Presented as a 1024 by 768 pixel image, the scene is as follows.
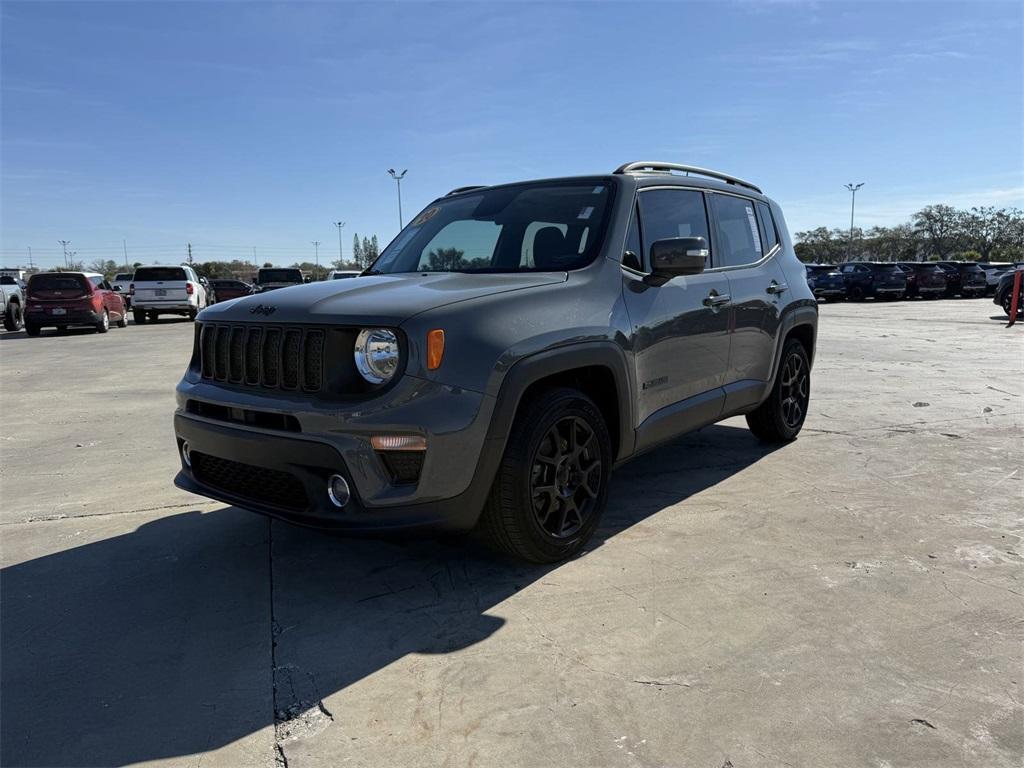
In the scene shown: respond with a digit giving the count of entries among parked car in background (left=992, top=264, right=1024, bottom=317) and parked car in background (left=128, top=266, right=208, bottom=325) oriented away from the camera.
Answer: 1

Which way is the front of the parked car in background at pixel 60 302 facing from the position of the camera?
facing away from the viewer and to the right of the viewer

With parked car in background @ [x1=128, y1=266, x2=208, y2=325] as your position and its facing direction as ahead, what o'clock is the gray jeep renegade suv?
The gray jeep renegade suv is roughly at 6 o'clock from the parked car in background.

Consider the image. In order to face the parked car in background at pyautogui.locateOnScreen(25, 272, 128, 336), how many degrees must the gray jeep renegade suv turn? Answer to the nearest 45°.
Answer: approximately 90° to its right

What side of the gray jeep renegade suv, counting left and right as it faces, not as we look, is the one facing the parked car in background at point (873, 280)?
back

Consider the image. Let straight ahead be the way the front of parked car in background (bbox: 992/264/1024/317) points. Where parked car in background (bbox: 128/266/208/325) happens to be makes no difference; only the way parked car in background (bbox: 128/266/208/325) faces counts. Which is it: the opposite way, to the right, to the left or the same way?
to the right

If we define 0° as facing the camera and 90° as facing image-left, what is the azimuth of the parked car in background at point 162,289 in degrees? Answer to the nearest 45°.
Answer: approximately 180°

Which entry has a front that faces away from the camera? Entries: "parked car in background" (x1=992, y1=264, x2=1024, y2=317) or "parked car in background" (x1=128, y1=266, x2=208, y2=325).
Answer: "parked car in background" (x1=128, y1=266, x2=208, y2=325)

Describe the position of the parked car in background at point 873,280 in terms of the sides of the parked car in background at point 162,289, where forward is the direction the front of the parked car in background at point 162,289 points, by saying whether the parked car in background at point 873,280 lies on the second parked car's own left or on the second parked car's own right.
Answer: on the second parked car's own right

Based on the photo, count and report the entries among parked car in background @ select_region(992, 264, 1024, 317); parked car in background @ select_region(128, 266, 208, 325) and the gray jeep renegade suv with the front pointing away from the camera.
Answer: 1
